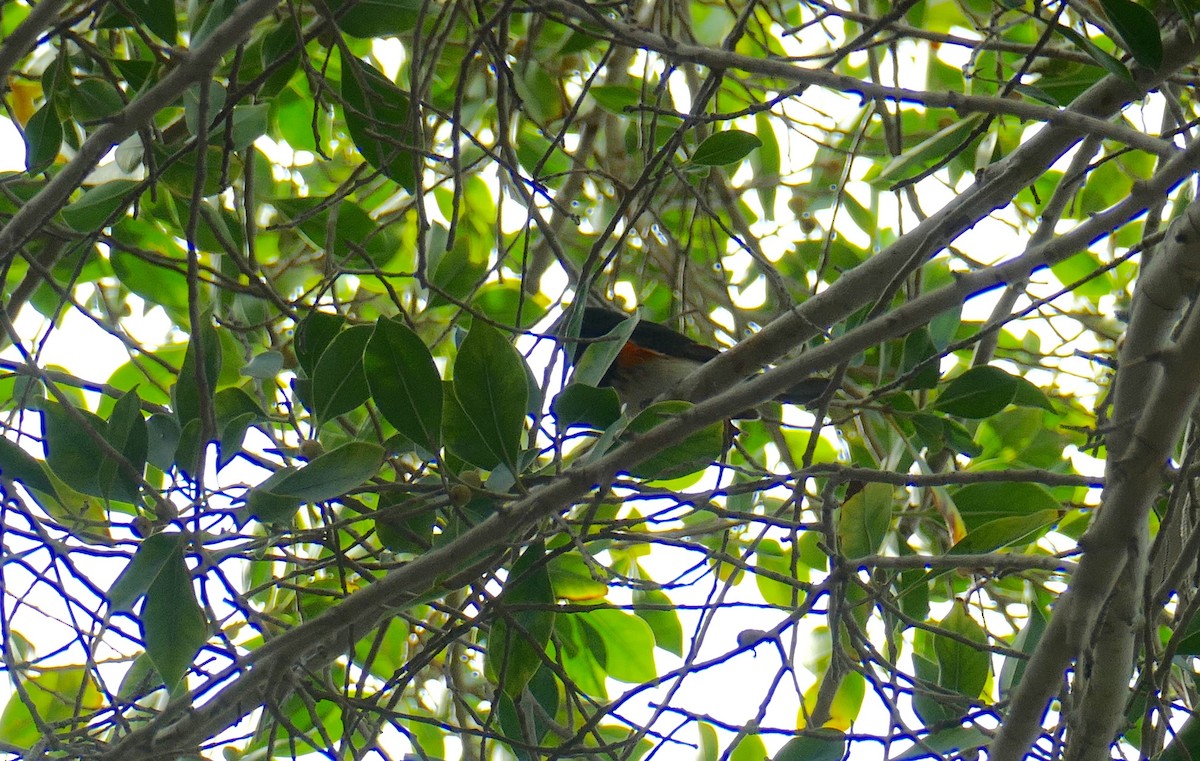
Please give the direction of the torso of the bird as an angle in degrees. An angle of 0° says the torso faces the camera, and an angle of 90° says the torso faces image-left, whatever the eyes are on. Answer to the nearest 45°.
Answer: approximately 90°

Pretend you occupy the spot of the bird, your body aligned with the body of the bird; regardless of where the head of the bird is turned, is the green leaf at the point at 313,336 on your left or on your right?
on your left
